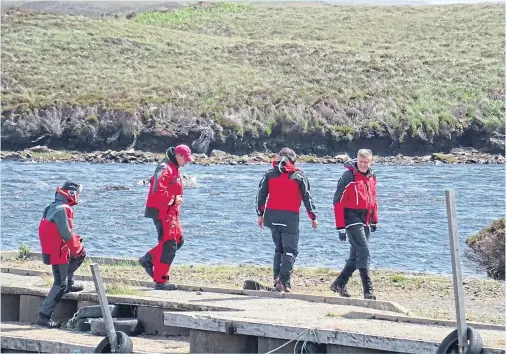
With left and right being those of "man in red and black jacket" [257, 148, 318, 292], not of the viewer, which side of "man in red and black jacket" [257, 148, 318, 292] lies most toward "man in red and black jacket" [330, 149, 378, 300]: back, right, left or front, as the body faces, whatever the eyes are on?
right

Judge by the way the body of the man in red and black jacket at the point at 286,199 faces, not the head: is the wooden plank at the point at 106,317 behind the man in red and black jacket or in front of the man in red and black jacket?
behind

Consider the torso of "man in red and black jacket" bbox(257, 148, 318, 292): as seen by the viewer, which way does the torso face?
away from the camera

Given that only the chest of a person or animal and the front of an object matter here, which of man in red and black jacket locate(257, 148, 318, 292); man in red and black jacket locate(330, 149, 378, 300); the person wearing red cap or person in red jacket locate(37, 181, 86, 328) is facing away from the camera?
man in red and black jacket locate(257, 148, 318, 292)

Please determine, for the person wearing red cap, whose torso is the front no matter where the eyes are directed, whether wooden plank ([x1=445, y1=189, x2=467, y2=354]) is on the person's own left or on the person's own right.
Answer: on the person's own right

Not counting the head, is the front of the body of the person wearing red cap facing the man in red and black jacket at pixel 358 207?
yes
